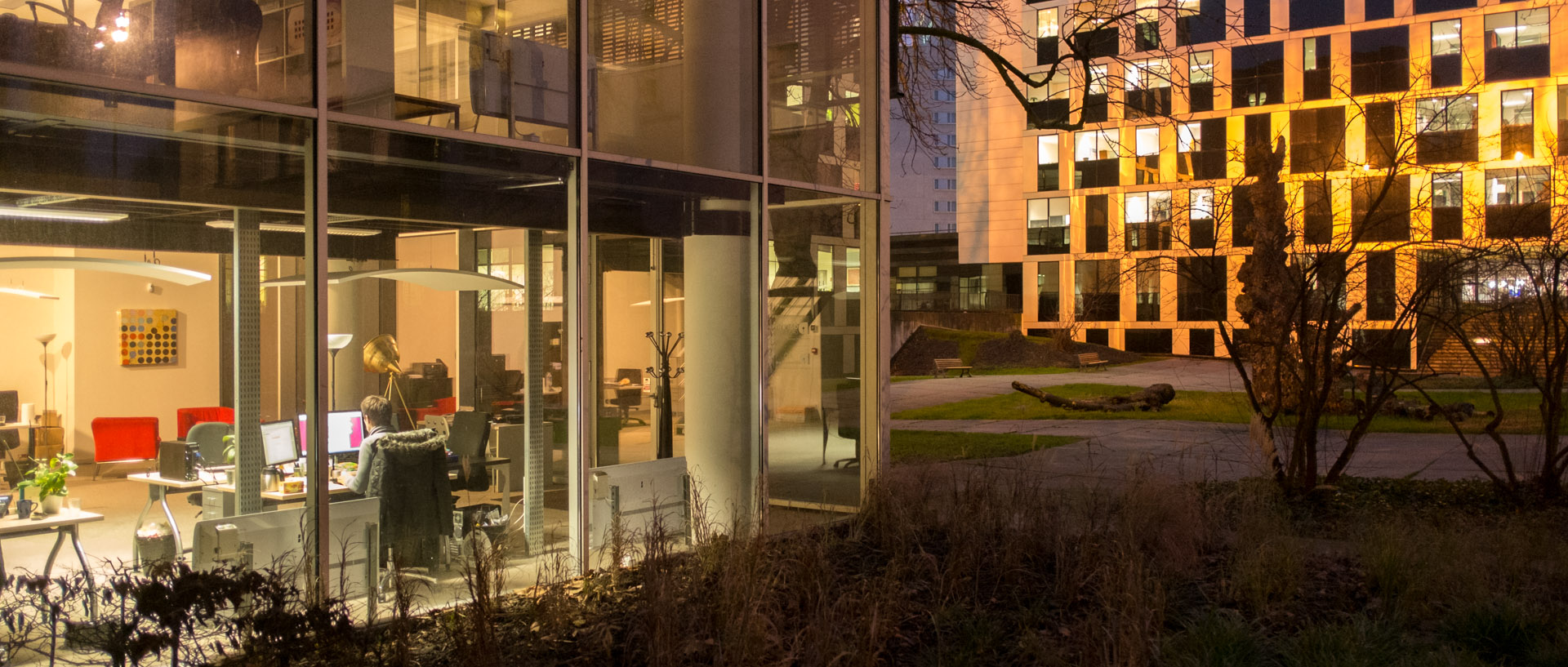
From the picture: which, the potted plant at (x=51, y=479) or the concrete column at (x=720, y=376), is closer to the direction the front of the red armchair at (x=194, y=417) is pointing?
the potted plant

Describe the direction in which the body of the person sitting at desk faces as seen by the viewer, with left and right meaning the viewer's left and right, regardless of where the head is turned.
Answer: facing away from the viewer and to the left of the viewer

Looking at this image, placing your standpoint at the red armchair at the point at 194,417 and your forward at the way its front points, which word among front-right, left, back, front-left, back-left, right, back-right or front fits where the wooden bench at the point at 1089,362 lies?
back-left

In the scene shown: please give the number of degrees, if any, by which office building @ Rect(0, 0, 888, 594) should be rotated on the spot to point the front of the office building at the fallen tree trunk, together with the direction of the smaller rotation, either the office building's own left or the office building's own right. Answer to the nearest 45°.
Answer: approximately 90° to the office building's own left

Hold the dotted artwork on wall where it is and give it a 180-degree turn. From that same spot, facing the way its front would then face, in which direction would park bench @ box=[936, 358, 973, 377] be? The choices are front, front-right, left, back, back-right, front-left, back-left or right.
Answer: front-right
